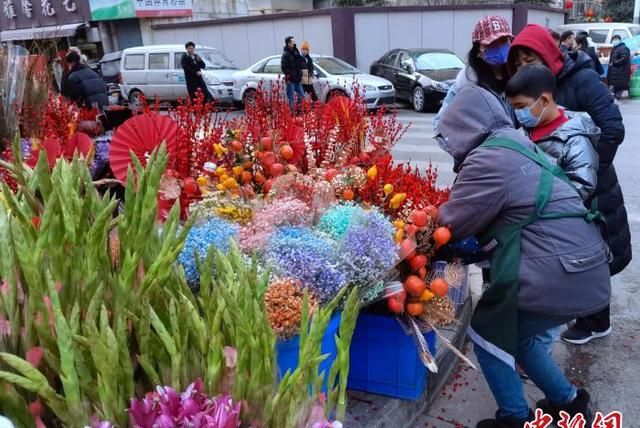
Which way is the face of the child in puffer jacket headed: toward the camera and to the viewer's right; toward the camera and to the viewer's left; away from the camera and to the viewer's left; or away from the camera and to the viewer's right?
toward the camera and to the viewer's left

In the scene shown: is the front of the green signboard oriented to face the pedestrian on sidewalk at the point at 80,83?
yes

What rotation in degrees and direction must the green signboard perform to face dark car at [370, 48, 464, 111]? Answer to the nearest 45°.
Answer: approximately 45° to its left

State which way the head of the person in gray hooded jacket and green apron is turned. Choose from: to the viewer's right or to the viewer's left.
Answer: to the viewer's left

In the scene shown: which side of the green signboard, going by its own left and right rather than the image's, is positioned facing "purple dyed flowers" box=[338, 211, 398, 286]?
front

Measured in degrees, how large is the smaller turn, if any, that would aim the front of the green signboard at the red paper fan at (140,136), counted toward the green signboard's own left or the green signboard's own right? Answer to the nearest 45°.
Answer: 0° — it already faces it

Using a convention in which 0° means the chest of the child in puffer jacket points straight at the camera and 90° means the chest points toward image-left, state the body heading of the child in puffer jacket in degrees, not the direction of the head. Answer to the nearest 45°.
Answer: approximately 45°

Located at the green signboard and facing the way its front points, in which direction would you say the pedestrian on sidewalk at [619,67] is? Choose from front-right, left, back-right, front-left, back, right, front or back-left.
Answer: front-left

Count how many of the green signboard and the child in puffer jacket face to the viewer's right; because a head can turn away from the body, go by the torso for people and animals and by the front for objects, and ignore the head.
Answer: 0

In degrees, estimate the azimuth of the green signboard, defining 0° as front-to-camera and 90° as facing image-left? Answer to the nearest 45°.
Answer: approximately 0°
